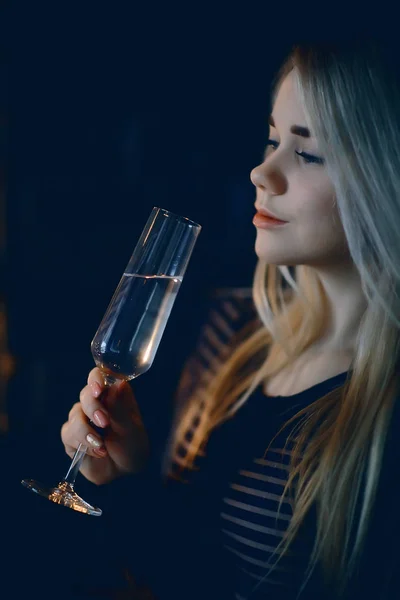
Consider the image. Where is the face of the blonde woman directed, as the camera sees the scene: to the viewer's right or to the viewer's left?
to the viewer's left

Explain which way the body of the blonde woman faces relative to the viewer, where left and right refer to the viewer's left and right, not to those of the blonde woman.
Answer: facing the viewer and to the left of the viewer
